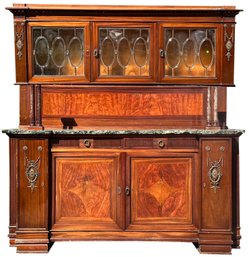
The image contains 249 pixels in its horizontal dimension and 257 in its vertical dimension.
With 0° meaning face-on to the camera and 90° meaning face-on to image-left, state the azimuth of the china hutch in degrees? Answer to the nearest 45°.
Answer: approximately 0°
